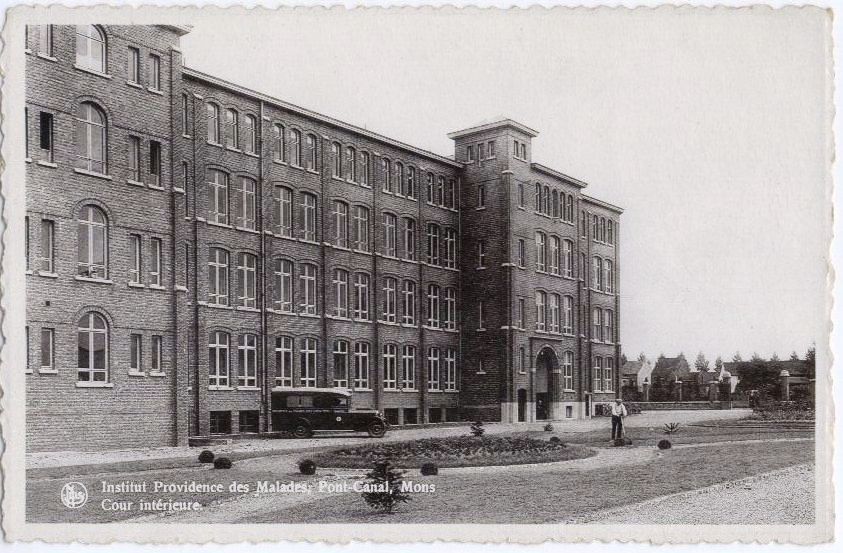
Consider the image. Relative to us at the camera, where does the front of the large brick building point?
facing the viewer and to the right of the viewer

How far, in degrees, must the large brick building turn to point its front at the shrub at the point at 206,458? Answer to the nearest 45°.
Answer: approximately 45° to its right

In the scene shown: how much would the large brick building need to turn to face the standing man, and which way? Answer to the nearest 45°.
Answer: approximately 45° to its left

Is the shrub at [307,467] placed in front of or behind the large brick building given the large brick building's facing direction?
in front

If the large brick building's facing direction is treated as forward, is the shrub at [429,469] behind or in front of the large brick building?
in front

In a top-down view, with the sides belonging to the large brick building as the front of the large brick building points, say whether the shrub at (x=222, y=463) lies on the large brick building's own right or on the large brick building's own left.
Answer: on the large brick building's own right

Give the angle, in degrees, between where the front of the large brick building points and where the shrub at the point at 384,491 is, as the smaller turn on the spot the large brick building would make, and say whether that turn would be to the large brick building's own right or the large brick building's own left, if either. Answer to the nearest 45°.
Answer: approximately 45° to the large brick building's own right

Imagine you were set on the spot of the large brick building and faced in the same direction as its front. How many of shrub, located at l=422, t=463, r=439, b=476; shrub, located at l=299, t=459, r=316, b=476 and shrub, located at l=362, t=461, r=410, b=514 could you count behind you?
0
